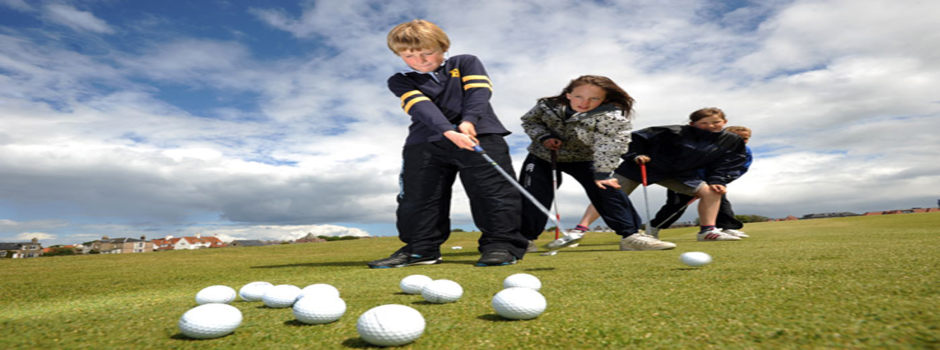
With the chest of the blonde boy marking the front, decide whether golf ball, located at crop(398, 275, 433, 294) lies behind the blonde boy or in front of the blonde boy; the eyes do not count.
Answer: in front

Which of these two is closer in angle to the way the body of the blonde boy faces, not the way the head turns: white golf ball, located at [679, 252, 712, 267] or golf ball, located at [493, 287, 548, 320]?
the golf ball

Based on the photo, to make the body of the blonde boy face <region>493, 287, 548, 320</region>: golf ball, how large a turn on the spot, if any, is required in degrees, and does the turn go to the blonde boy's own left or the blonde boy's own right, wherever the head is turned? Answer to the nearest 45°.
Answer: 0° — they already face it

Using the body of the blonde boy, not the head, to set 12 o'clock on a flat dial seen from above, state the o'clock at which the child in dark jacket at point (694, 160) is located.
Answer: The child in dark jacket is roughly at 8 o'clock from the blonde boy.

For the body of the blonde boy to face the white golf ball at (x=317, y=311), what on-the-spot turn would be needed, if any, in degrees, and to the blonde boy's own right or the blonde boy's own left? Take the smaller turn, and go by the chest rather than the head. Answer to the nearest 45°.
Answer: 0° — they already face it

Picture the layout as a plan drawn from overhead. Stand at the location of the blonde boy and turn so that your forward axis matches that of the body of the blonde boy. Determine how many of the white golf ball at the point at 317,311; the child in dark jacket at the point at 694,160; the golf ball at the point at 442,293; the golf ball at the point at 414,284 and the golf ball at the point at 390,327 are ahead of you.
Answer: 4

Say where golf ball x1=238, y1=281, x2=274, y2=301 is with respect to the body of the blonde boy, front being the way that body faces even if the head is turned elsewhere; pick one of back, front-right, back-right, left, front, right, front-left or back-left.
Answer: front-right

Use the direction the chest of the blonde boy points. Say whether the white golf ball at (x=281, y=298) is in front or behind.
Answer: in front

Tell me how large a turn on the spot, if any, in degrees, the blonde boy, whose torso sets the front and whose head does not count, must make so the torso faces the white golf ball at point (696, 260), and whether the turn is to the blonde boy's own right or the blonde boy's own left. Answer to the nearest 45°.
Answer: approximately 45° to the blonde boy's own left

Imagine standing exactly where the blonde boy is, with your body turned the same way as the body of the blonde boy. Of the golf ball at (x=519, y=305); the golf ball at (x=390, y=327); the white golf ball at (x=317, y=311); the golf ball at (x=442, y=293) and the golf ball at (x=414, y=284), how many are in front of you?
5

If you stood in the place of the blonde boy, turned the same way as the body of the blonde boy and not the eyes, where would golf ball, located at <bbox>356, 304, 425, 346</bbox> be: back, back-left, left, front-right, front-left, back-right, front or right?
front

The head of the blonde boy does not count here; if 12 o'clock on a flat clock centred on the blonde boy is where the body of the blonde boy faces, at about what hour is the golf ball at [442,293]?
The golf ball is roughly at 12 o'clock from the blonde boy.

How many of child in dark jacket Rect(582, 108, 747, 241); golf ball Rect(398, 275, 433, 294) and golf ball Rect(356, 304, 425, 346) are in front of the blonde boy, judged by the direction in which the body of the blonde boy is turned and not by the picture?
2

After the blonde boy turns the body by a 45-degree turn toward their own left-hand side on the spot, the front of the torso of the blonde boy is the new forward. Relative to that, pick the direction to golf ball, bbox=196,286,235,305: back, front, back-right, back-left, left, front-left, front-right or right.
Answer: right

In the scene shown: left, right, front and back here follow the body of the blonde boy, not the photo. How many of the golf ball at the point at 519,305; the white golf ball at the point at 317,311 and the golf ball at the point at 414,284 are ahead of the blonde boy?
3

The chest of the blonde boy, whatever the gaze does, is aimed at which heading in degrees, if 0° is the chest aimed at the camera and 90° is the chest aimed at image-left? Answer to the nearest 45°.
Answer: approximately 0°
